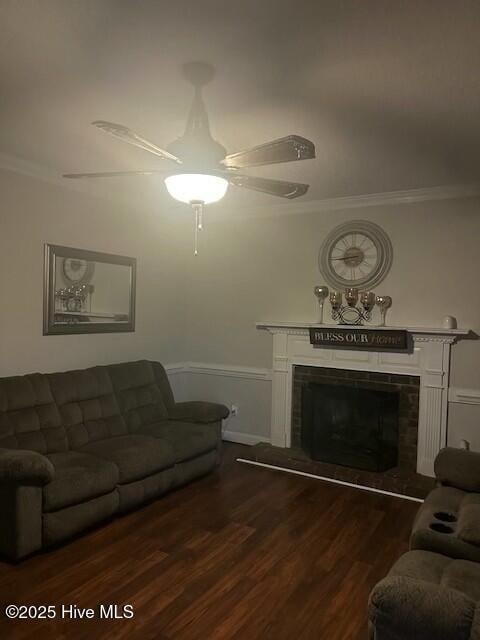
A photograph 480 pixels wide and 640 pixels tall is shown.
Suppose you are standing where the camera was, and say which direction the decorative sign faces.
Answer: facing the viewer

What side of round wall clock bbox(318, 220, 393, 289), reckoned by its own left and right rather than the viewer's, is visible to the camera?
front

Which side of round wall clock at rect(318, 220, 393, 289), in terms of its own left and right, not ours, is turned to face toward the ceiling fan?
front

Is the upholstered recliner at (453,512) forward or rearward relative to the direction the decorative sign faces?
forward

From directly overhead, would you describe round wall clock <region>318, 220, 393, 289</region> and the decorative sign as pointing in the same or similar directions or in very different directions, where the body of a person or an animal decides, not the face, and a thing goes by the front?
same or similar directions

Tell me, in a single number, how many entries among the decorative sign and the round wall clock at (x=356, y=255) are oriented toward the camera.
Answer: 2

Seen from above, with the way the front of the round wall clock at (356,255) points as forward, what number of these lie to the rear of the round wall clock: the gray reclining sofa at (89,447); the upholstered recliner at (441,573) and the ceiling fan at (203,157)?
0

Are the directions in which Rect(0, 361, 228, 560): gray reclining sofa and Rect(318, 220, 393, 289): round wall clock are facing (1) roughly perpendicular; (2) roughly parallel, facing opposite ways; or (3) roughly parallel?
roughly perpendicular

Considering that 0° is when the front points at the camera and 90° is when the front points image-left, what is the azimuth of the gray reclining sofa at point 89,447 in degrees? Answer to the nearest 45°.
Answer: approximately 315°

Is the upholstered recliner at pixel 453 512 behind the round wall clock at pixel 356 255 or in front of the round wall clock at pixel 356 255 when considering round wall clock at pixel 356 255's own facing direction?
in front

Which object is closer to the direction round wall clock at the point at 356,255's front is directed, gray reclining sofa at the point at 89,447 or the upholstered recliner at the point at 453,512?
the upholstered recliner

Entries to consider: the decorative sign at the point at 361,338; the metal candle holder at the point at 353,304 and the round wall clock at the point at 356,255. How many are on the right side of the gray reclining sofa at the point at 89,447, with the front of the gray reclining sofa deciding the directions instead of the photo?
0

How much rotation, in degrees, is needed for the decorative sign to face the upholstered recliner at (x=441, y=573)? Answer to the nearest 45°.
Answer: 0° — it already faces it
